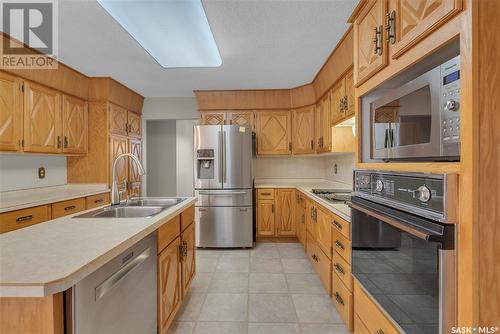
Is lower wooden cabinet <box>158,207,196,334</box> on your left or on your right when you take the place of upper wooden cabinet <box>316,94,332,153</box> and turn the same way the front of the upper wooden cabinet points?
on your left

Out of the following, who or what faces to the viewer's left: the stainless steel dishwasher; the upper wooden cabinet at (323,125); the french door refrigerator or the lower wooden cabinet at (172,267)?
the upper wooden cabinet

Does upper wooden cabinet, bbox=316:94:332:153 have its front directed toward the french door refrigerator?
yes

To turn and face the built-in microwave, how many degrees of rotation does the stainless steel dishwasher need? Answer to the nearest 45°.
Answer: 0° — it already faces it

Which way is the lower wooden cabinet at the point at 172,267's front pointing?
to the viewer's right

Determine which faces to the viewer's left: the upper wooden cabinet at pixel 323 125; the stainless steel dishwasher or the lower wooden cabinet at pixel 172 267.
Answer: the upper wooden cabinet

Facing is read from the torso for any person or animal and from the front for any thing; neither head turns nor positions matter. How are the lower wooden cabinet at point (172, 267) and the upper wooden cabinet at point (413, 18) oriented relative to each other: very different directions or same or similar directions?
very different directions

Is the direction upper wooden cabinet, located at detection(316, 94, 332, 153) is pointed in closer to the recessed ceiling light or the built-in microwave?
the recessed ceiling light

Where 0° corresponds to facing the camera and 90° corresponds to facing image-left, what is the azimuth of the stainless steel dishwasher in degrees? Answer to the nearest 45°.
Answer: approximately 315°

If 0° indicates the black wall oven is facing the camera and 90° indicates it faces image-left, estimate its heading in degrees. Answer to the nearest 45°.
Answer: approximately 45°
